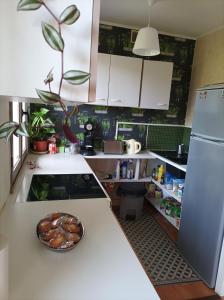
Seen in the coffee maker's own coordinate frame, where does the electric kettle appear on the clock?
The electric kettle is roughly at 9 o'clock from the coffee maker.

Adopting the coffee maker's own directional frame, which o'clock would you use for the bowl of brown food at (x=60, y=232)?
The bowl of brown food is roughly at 12 o'clock from the coffee maker.

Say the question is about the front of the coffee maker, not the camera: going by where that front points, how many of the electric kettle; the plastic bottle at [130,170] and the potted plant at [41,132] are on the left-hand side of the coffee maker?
2

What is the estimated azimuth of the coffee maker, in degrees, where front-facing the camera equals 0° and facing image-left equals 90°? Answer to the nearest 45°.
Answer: approximately 0°

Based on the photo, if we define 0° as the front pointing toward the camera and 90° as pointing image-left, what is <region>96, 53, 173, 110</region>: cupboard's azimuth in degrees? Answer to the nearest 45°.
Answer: approximately 0°

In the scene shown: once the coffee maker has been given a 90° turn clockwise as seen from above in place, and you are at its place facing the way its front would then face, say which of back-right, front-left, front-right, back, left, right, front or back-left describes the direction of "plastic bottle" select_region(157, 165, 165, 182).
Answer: back

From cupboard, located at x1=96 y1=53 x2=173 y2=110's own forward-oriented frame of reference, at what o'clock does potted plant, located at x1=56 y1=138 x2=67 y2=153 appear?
The potted plant is roughly at 3 o'clock from the cupboard.

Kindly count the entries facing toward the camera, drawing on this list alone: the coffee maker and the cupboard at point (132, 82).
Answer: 2
